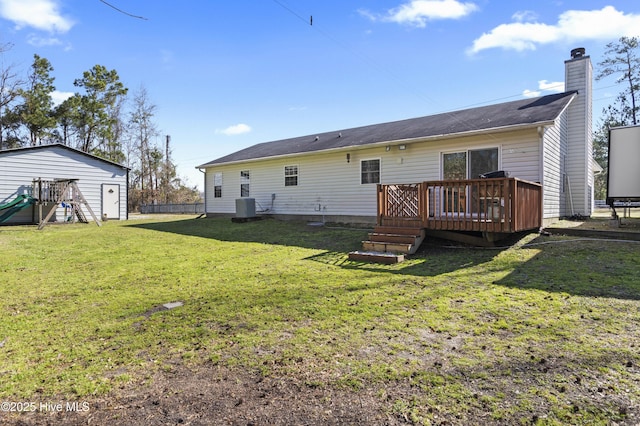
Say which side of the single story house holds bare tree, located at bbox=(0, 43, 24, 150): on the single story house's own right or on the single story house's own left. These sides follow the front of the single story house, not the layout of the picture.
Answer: on the single story house's own left

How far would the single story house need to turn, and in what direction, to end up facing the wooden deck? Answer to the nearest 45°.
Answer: approximately 135° to its right

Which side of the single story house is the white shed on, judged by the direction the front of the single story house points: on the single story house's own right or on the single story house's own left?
on the single story house's own left

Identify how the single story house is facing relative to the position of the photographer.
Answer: facing away from the viewer and to the right of the viewer

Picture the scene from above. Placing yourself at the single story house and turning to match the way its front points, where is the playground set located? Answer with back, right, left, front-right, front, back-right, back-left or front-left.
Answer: back-left
